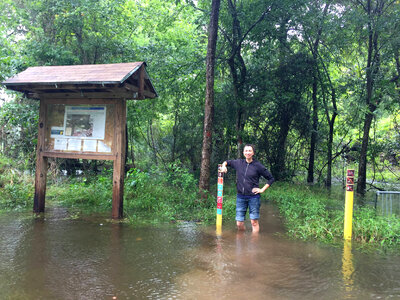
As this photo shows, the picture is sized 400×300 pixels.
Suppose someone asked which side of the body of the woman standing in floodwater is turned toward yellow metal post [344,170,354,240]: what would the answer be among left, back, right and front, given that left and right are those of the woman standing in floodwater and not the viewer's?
left

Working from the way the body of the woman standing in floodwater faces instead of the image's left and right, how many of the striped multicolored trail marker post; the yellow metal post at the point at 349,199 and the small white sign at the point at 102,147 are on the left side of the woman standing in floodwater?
1

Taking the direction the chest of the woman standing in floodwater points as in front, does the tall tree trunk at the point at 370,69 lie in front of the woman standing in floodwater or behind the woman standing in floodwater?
behind

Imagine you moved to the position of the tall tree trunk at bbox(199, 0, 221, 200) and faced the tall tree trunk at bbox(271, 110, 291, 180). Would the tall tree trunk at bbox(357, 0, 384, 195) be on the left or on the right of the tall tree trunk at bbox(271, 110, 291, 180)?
right

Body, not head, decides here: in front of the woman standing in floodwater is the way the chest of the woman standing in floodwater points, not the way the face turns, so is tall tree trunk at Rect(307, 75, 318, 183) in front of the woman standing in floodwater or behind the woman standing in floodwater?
behind

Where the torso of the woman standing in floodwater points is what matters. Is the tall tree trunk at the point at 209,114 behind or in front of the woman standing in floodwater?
behind

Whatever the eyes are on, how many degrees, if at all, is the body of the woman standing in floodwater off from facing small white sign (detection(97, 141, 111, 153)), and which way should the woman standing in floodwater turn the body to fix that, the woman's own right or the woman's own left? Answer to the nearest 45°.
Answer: approximately 90° to the woman's own right

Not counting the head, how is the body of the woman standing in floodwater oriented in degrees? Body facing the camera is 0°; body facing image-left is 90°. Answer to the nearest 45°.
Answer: approximately 0°

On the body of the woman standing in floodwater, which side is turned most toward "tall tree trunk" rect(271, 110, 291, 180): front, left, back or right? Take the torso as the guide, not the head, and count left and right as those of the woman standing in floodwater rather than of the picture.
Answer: back
